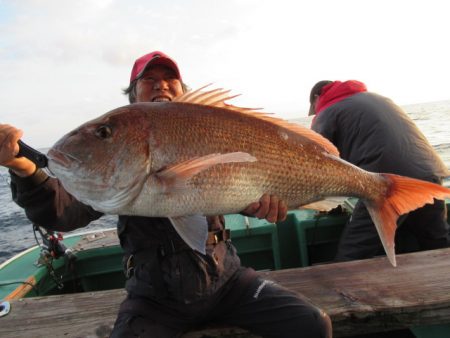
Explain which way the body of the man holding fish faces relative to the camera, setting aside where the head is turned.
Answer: toward the camera

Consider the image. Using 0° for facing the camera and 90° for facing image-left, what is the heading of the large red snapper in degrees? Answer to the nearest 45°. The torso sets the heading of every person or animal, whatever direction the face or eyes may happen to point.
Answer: approximately 90°

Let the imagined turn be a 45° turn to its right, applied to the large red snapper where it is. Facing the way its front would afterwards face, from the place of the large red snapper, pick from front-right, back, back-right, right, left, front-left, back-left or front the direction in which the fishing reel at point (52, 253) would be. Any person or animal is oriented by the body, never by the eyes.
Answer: front

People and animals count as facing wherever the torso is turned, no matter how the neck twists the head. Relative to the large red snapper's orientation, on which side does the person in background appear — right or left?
on its right
